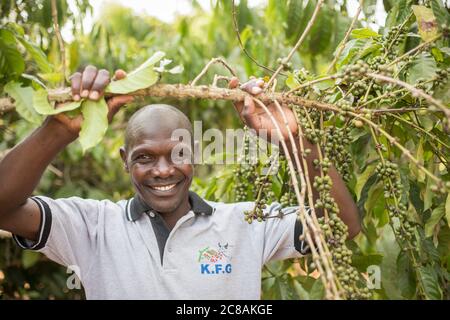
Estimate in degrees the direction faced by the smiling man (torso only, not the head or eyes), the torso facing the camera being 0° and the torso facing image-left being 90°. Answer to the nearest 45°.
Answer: approximately 0°
